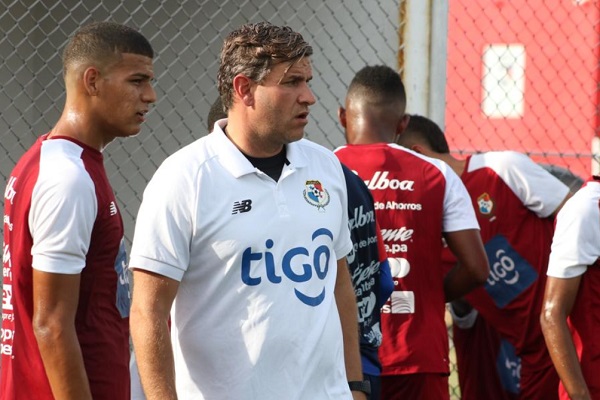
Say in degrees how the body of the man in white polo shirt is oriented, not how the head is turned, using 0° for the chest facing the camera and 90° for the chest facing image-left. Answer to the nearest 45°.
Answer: approximately 315°

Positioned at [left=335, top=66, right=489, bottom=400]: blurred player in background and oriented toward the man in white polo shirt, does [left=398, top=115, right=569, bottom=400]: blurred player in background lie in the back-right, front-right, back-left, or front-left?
back-left

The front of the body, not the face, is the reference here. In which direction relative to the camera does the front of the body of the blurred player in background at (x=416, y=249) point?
away from the camera

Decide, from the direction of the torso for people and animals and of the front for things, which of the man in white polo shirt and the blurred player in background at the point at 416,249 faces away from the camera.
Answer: the blurred player in background

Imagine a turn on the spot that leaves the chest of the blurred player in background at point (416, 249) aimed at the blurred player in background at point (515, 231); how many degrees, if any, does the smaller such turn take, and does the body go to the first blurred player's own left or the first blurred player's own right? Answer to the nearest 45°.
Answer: approximately 45° to the first blurred player's own right

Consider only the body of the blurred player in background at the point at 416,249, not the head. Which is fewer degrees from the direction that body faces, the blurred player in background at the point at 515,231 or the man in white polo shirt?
the blurred player in background

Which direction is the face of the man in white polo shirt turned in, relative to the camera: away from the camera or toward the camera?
toward the camera

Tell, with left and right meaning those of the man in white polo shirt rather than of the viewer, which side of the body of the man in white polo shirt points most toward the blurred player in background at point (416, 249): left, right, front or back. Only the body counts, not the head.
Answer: left

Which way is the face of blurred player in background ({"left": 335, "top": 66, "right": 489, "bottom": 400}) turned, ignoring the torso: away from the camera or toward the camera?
away from the camera
